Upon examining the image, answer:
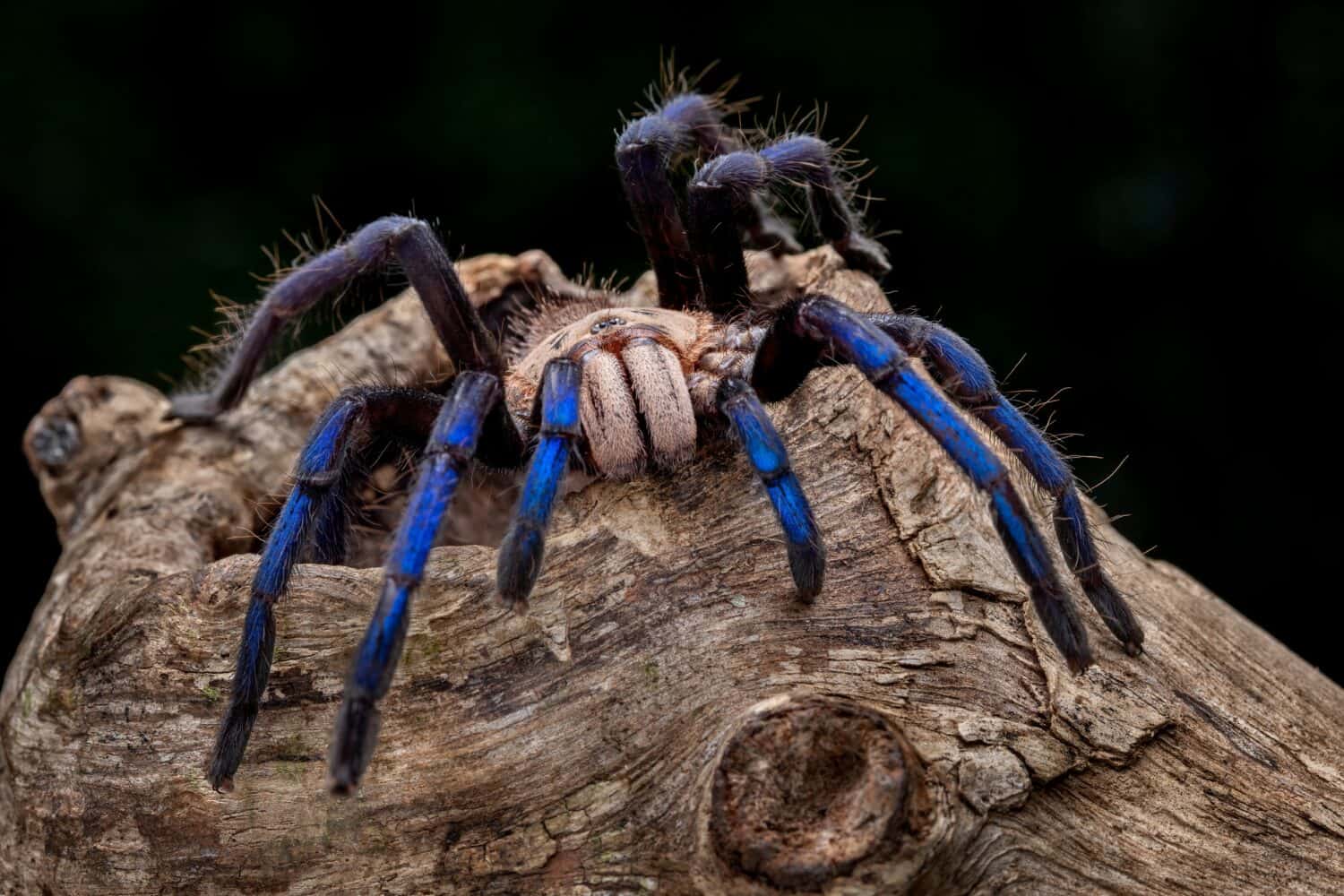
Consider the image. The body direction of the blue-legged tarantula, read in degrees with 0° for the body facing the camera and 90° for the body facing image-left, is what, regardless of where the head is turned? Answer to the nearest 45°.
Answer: approximately 0°
